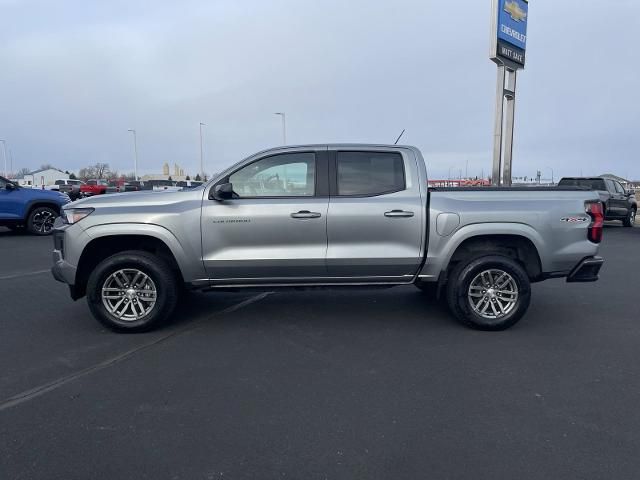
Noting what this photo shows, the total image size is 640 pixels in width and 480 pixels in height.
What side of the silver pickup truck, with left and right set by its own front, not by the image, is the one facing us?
left

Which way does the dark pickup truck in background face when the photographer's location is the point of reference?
facing away from the viewer and to the right of the viewer

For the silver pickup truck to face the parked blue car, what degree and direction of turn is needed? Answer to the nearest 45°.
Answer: approximately 45° to its right

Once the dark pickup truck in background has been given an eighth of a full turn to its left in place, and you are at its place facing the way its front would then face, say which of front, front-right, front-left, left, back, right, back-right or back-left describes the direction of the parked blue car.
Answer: back-left

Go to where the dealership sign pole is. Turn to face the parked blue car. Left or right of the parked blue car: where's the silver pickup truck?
left

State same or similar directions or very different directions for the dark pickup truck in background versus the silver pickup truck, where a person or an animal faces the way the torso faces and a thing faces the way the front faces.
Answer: very different directions

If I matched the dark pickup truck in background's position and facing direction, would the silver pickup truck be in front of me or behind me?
behind

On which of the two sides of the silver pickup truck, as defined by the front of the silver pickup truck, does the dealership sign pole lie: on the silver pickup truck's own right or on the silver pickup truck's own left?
on the silver pickup truck's own right

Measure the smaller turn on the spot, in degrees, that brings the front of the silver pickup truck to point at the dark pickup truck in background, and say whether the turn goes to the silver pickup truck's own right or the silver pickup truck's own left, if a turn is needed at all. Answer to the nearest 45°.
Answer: approximately 135° to the silver pickup truck's own right
